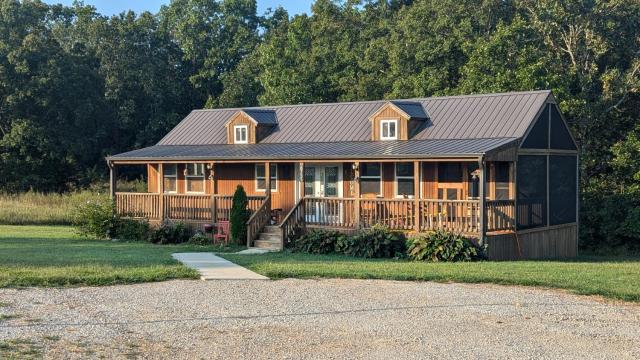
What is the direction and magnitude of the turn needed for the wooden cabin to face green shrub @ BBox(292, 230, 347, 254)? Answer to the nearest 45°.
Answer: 0° — it already faces it

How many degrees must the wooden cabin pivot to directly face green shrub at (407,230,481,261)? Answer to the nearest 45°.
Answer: approximately 45° to its left

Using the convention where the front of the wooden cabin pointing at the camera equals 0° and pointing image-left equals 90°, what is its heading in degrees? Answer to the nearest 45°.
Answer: approximately 45°

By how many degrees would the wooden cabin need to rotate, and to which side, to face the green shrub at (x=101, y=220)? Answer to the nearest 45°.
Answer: approximately 45° to its right

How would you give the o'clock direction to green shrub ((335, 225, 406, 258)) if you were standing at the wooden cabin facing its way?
The green shrub is roughly at 11 o'clock from the wooden cabin.

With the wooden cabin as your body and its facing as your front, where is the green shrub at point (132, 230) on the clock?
The green shrub is roughly at 2 o'clock from the wooden cabin.

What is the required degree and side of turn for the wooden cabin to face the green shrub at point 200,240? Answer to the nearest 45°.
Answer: approximately 45° to its right
